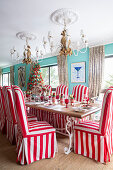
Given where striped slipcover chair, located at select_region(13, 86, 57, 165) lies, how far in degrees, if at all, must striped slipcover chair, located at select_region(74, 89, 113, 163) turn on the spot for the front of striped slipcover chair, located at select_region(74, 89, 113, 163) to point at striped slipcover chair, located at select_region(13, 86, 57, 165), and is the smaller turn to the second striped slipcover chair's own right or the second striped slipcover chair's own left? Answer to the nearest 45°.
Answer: approximately 45° to the second striped slipcover chair's own left

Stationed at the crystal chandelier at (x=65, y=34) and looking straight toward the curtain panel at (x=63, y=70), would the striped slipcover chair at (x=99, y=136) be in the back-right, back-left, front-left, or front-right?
back-right

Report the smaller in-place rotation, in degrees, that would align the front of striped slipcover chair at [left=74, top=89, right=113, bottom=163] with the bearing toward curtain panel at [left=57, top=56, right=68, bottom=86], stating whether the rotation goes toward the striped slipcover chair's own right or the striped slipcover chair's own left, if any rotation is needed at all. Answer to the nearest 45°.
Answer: approximately 45° to the striped slipcover chair's own right

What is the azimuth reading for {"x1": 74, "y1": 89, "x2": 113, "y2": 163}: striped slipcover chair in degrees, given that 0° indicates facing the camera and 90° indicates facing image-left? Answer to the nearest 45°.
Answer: approximately 135°

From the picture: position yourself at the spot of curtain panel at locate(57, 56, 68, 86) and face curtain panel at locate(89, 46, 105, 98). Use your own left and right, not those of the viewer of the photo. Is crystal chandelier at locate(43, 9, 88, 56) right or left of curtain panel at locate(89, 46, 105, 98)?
right
